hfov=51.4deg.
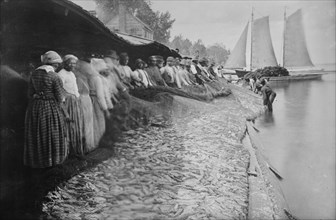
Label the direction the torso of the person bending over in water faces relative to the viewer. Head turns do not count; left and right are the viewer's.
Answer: facing to the left of the viewer

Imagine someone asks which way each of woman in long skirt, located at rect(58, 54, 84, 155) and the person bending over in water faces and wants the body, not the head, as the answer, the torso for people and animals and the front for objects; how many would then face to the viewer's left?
1

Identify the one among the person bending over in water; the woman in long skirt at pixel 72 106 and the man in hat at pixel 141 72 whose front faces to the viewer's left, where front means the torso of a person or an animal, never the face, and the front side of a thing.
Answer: the person bending over in water
